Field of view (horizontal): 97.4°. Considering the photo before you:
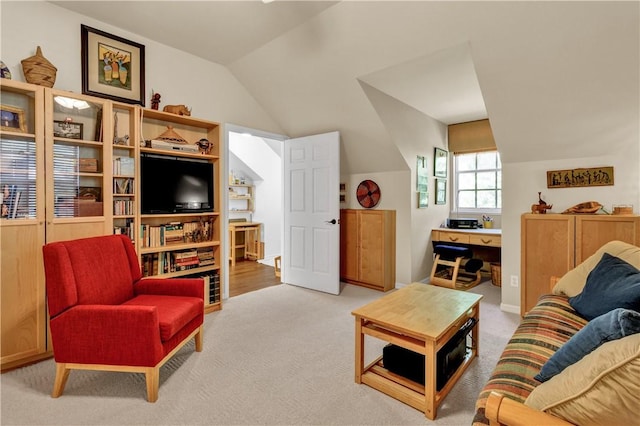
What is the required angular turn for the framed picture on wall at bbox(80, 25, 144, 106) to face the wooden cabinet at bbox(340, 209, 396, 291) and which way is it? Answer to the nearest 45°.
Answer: approximately 45° to its left

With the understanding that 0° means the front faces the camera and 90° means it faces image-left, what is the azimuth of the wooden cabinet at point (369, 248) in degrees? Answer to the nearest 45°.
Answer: approximately 45°

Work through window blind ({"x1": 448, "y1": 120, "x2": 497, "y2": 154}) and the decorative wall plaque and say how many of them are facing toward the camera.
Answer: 2

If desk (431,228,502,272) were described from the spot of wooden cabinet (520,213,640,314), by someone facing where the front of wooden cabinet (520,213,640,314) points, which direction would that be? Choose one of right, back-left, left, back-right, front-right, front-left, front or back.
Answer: back-right

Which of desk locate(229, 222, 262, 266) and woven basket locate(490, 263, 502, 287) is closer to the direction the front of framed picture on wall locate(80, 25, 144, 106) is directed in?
the woven basket
